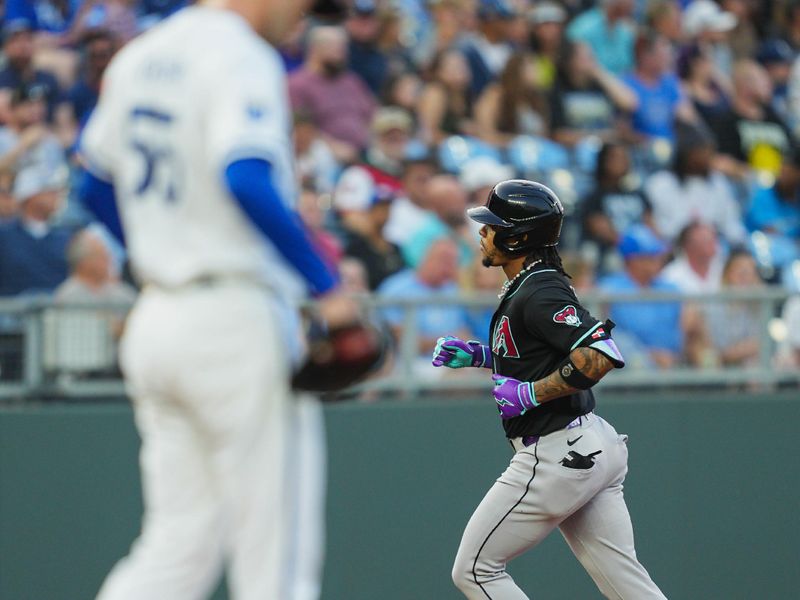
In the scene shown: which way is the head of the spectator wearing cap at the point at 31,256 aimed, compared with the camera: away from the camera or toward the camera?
toward the camera

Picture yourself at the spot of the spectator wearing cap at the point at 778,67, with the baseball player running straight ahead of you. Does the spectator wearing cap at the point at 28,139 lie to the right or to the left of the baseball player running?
right

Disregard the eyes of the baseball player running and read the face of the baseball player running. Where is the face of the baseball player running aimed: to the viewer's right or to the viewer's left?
to the viewer's left

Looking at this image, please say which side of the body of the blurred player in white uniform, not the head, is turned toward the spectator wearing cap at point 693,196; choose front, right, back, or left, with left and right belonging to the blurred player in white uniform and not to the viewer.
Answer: front

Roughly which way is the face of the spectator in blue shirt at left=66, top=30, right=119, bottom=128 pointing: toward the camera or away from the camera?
toward the camera

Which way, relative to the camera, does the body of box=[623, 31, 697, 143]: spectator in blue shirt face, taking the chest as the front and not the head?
toward the camera

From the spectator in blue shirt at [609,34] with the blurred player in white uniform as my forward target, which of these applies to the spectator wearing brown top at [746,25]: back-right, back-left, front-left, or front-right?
back-left
